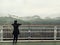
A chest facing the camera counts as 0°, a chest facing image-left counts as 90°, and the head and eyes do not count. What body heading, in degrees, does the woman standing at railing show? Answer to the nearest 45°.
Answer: approximately 180°
